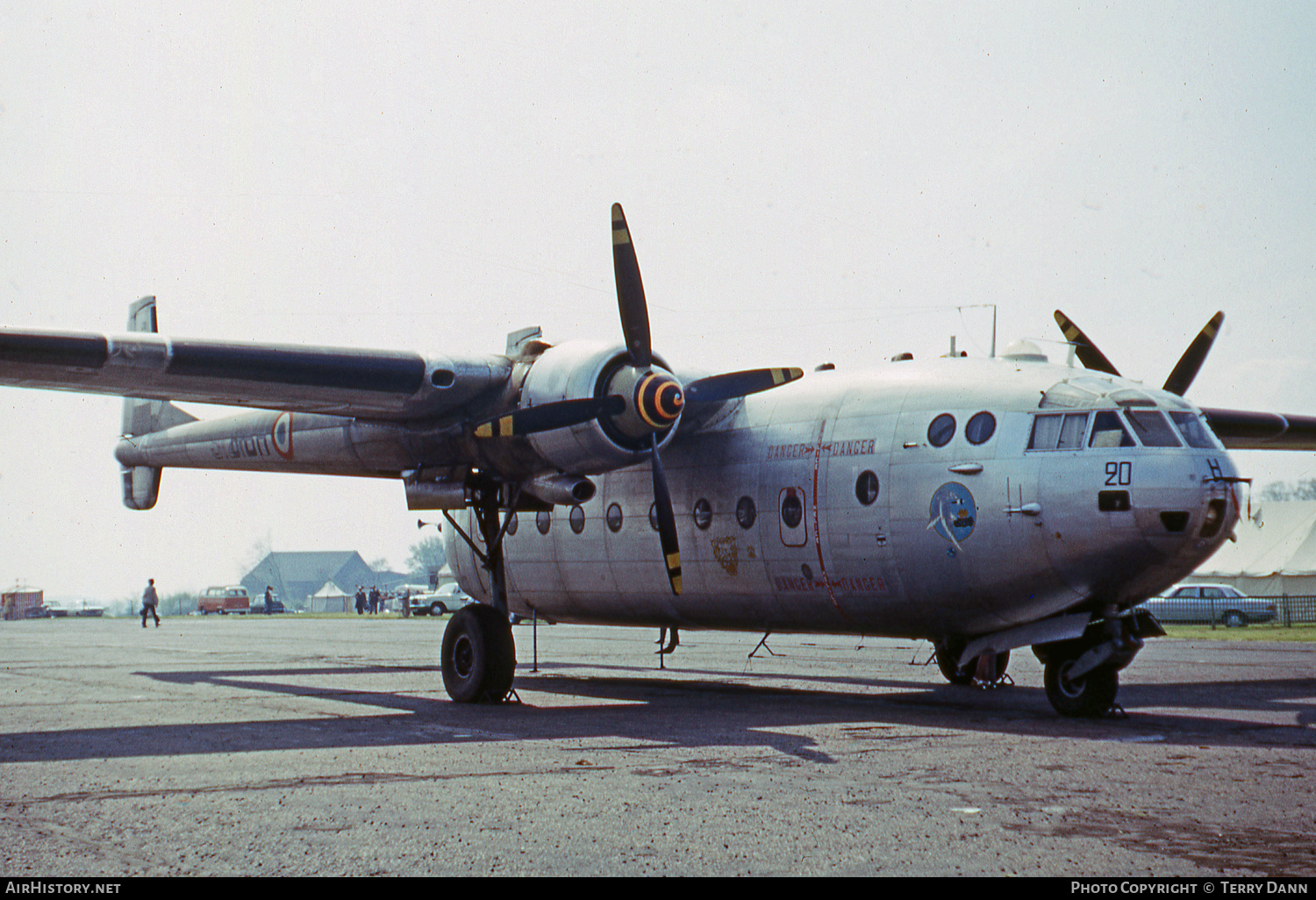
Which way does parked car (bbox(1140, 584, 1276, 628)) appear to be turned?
to the viewer's left

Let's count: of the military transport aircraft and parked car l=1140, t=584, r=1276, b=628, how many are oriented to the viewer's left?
1

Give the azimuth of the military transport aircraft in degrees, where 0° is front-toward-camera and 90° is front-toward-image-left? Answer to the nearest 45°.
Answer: approximately 315°

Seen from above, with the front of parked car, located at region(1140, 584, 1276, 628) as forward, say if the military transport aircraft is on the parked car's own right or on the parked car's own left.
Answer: on the parked car's own left

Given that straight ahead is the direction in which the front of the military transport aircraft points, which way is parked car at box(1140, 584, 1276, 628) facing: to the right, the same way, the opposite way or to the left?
the opposite way

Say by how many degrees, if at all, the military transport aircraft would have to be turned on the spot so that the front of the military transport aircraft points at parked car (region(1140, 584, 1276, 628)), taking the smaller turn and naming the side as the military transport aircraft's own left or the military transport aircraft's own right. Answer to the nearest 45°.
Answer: approximately 90° to the military transport aircraft's own left
